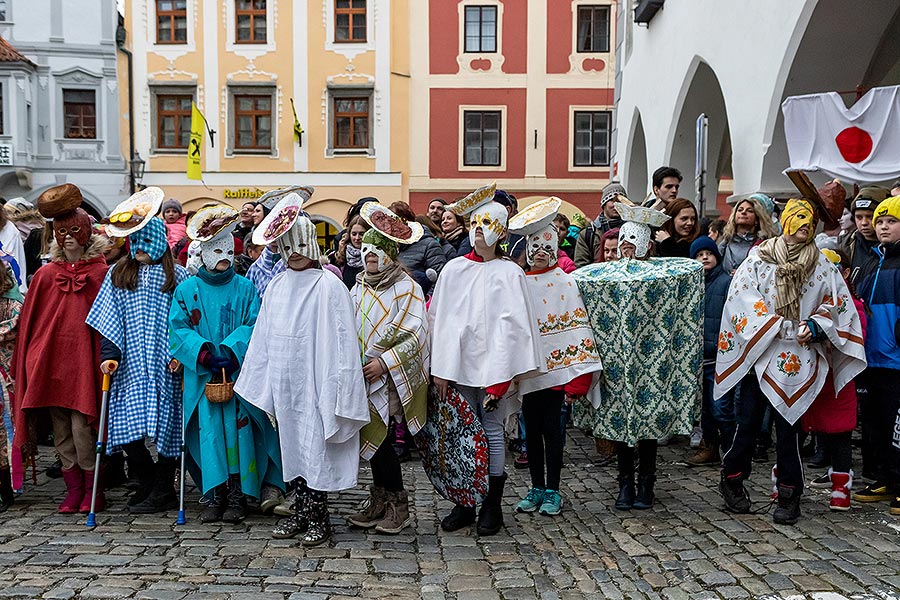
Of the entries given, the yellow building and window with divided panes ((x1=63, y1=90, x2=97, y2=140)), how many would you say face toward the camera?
2

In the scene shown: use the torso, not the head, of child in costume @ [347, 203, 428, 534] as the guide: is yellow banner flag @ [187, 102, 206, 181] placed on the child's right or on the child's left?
on the child's right

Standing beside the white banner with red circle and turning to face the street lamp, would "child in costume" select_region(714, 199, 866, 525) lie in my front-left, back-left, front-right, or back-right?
back-left

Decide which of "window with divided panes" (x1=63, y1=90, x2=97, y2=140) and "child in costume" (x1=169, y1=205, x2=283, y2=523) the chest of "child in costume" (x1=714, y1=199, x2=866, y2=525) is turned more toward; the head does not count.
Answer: the child in costume

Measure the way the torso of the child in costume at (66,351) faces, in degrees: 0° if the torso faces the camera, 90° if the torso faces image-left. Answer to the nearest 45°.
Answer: approximately 0°

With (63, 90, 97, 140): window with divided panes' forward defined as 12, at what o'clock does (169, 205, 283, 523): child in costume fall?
The child in costume is roughly at 12 o'clock from the window with divided panes.

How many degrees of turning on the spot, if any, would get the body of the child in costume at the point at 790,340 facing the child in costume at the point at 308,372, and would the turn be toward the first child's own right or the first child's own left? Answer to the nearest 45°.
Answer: approximately 45° to the first child's own right

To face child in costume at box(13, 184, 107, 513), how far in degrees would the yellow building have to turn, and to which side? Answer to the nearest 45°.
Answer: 0° — it already faces them

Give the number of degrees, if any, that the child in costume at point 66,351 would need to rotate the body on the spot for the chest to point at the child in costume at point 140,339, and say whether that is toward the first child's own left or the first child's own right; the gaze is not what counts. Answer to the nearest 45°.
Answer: approximately 45° to the first child's own left

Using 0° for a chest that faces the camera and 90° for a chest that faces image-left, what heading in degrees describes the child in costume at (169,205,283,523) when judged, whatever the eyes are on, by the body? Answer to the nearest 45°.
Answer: approximately 0°

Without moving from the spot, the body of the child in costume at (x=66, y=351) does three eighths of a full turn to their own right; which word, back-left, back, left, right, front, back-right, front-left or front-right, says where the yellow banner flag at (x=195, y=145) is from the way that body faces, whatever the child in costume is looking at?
front-right
